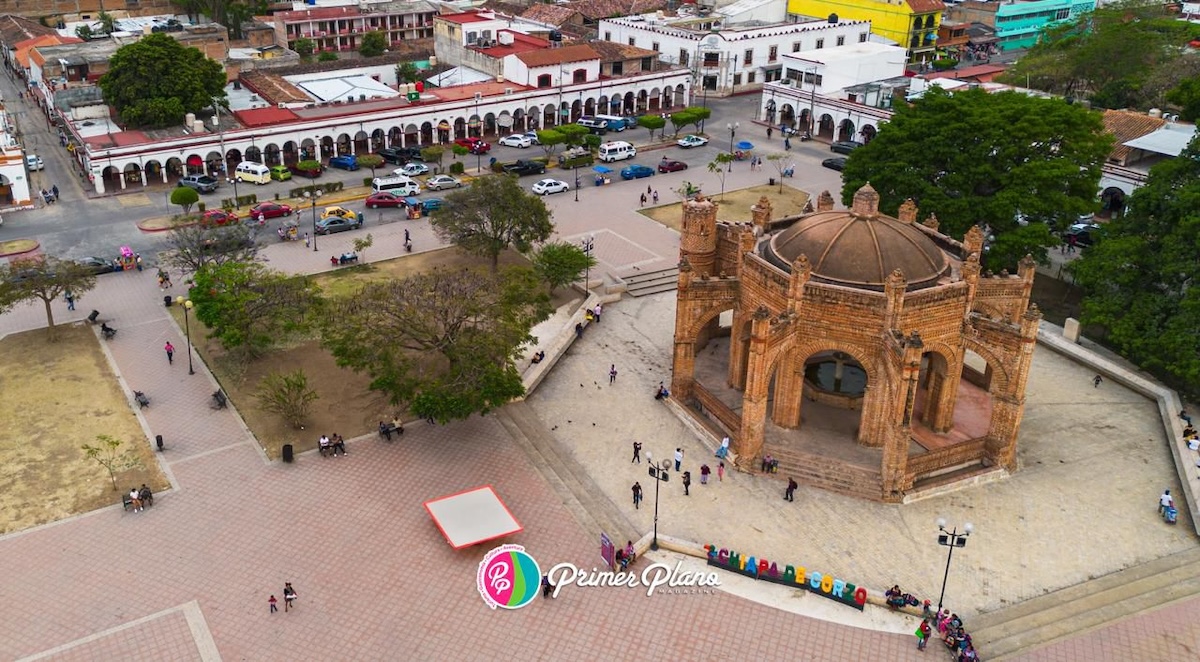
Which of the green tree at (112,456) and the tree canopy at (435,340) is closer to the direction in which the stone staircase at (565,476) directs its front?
the green tree

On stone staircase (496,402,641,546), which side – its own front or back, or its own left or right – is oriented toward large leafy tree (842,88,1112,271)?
back

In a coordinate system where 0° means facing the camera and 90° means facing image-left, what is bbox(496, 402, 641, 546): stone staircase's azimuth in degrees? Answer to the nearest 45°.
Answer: approximately 45°

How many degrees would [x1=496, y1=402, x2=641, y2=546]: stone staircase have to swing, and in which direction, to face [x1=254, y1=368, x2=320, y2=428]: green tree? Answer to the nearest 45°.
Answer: approximately 45° to its right

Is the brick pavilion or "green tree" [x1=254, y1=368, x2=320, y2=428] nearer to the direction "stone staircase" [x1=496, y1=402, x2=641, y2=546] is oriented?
the green tree

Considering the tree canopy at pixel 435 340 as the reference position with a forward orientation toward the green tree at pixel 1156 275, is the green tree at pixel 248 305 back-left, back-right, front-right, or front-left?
back-left

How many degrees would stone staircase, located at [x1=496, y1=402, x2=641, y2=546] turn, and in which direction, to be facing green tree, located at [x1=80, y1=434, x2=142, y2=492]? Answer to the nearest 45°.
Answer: approximately 45° to its right

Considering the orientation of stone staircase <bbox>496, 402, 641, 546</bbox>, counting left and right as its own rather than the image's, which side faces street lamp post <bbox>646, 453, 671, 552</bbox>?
left

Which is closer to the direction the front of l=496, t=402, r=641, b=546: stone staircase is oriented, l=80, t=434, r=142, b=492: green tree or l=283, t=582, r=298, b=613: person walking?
the person walking

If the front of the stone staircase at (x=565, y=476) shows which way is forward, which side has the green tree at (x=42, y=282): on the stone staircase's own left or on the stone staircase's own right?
on the stone staircase's own right
